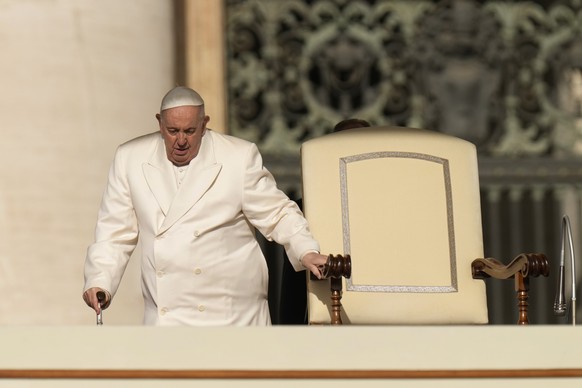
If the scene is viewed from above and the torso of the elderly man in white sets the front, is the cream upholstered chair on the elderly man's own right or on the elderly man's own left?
on the elderly man's own left

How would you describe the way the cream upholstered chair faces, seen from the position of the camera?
facing the viewer and to the right of the viewer

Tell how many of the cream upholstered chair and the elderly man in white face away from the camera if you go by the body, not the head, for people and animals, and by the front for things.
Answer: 0

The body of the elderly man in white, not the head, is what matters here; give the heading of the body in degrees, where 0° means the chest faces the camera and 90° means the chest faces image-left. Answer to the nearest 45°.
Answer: approximately 0°

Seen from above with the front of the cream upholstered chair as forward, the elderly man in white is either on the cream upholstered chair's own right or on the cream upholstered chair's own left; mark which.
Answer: on the cream upholstered chair's own right
